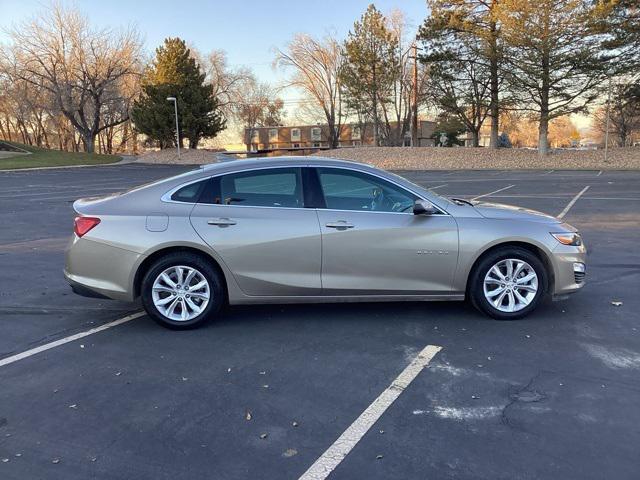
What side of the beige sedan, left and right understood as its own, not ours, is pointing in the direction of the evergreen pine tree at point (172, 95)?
left

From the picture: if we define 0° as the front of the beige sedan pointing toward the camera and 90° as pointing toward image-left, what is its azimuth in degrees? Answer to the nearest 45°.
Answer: approximately 270°
